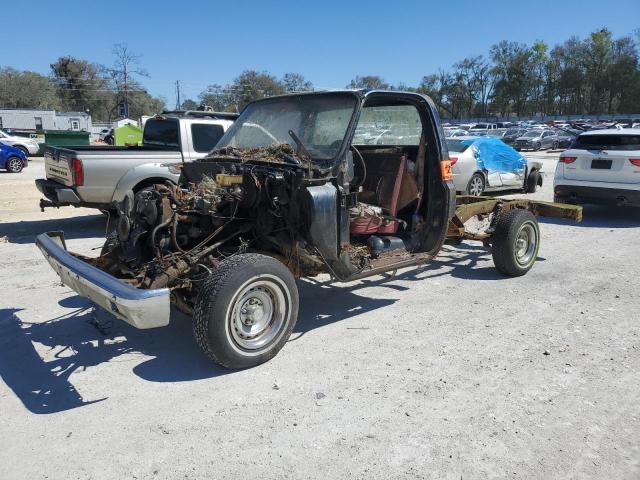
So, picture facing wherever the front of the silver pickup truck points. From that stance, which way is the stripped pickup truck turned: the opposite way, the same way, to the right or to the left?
the opposite way

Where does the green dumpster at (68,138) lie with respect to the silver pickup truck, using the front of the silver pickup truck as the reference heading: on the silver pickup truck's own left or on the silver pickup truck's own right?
on the silver pickup truck's own left

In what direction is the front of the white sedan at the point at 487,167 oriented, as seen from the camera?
facing away from the viewer and to the right of the viewer

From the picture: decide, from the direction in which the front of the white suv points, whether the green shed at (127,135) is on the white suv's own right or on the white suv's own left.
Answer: on the white suv's own left

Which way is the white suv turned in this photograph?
away from the camera

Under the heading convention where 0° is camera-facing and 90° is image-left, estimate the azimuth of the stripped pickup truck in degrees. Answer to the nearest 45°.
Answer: approximately 45°

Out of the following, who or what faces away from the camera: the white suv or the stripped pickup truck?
the white suv

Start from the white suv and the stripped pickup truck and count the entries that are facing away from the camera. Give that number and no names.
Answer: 1

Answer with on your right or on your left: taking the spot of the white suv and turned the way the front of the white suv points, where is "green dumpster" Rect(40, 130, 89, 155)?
on your left

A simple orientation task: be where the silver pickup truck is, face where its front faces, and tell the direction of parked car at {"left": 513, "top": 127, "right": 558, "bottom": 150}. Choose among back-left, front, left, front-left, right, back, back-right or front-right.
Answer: front

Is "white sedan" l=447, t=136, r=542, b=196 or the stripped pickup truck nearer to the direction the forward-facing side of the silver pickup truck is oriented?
the white sedan

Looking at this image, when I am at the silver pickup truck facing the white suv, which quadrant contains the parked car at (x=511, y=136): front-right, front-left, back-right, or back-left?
front-left

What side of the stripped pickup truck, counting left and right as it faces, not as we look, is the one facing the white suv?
back

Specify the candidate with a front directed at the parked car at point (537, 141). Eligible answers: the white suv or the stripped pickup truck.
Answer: the white suv

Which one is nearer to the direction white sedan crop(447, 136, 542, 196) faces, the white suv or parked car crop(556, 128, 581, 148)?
the parked car
